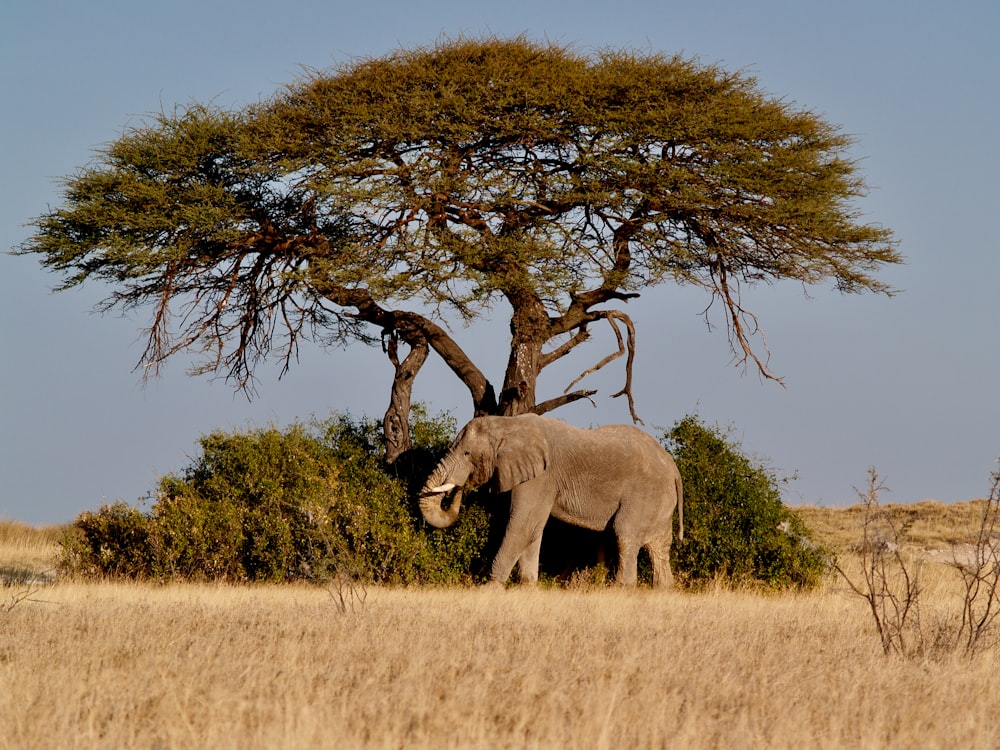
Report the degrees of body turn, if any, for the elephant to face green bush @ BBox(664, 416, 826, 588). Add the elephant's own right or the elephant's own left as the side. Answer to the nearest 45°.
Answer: approximately 135° to the elephant's own right

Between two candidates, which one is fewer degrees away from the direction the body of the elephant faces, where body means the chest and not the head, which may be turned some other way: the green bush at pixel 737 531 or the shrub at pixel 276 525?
the shrub

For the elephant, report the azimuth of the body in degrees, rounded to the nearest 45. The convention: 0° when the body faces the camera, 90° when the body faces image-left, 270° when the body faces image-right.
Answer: approximately 90°

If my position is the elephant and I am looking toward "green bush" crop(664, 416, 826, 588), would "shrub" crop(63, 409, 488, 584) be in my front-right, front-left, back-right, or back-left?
back-left

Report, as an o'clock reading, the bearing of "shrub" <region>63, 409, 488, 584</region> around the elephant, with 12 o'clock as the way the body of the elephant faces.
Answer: The shrub is roughly at 12 o'clock from the elephant.
